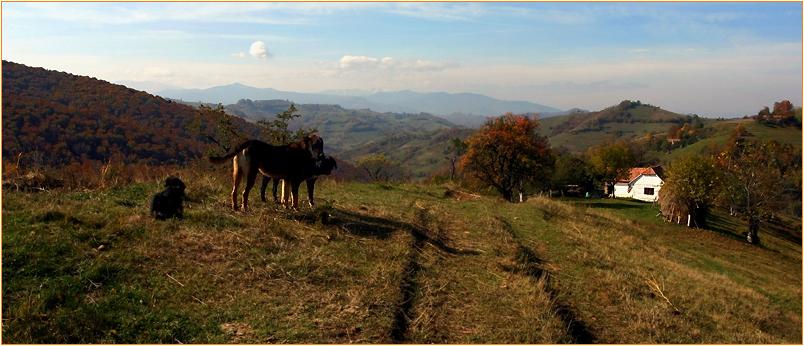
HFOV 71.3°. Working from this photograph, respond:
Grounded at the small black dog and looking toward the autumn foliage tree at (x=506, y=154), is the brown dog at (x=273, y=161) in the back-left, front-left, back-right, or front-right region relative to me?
front-right

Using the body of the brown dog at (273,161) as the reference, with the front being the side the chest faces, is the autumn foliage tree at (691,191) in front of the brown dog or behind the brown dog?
in front

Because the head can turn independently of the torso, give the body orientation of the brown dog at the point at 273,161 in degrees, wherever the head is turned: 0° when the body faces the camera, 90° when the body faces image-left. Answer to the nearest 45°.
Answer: approximately 270°

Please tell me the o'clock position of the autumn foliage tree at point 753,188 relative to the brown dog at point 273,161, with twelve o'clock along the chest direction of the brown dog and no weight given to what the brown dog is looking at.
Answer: The autumn foliage tree is roughly at 11 o'clock from the brown dog.

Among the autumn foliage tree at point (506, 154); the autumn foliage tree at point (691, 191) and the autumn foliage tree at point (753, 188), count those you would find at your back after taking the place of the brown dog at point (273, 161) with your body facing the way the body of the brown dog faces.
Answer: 0

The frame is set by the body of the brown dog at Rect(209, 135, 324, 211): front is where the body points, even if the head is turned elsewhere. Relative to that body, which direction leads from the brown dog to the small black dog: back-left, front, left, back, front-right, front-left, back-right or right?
back-right

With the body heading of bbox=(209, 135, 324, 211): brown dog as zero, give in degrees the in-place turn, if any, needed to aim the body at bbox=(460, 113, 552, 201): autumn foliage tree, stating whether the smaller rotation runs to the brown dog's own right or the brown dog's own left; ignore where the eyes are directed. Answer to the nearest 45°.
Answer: approximately 45° to the brown dog's own left

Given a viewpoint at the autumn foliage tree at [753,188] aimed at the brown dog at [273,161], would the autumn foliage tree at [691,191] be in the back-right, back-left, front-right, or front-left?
front-right

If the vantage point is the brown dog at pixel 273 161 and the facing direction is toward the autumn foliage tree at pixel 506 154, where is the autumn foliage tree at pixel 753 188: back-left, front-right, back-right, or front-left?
front-right

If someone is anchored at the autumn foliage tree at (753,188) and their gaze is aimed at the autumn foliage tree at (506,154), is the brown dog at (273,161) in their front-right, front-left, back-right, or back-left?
front-left
